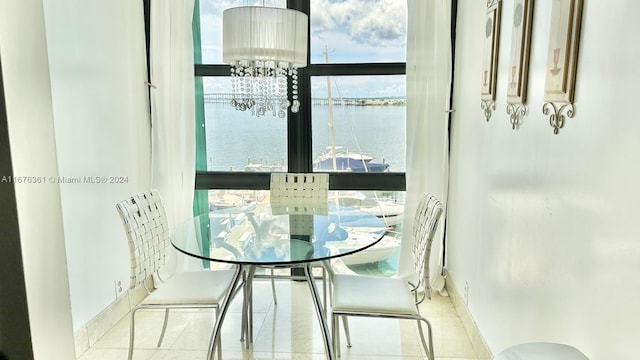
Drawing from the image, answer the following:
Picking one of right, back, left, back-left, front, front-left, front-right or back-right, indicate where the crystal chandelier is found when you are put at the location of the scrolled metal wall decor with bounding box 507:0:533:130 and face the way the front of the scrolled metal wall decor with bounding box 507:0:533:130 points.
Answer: front-right

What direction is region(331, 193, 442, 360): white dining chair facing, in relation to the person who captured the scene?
facing to the left of the viewer

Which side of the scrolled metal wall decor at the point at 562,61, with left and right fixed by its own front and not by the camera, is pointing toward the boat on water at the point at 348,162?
right

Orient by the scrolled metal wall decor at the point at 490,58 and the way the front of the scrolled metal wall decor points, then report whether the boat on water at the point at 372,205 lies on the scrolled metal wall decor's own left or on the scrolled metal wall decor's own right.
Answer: on the scrolled metal wall decor's own right

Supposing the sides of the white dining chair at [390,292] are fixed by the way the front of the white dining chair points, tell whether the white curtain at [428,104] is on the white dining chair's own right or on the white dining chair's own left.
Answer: on the white dining chair's own right

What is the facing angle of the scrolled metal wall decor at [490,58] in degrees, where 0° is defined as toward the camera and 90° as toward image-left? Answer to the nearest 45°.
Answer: approximately 45°

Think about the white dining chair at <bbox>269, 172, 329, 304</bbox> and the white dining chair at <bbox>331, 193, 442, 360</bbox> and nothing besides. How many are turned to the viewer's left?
1

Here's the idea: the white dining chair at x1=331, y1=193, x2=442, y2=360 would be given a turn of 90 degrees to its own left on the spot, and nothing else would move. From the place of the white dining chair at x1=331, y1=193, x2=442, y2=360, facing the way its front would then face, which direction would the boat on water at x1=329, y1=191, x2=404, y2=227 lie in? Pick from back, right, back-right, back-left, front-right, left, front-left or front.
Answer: back

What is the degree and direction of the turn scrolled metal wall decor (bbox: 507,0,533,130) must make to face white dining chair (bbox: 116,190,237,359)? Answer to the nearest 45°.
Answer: approximately 45° to its right

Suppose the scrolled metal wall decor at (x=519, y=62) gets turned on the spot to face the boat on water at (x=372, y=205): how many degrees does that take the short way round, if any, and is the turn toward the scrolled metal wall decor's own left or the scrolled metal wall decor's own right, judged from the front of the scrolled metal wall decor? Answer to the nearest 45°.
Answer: approximately 90° to the scrolled metal wall decor's own right

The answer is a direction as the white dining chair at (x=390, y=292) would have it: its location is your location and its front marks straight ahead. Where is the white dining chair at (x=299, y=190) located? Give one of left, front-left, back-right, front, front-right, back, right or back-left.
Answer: front-right
